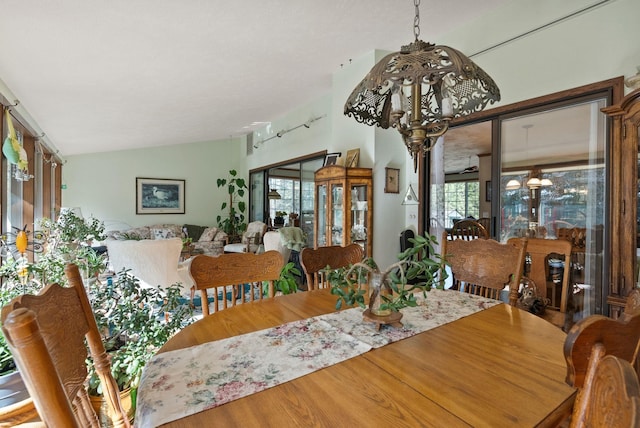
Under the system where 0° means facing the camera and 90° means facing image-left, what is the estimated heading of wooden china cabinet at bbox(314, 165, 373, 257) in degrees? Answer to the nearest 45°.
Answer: approximately 45°

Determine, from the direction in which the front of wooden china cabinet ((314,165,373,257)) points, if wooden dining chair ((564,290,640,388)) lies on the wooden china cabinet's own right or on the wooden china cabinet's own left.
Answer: on the wooden china cabinet's own left

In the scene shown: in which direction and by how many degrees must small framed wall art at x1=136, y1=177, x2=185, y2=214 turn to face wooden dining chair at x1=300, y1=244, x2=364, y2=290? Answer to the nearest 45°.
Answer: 0° — it already faces it

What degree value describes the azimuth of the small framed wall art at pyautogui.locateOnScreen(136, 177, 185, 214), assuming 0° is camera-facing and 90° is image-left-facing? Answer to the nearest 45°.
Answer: approximately 0°

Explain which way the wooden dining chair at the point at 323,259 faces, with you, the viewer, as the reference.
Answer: facing the viewer and to the right of the viewer

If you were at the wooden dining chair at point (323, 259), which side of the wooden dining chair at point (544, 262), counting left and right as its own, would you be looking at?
front

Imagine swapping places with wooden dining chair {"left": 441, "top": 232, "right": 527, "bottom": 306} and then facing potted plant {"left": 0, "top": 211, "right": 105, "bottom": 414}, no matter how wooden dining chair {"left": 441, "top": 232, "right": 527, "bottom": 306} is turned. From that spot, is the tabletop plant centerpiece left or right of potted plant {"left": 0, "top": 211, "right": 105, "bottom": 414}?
left

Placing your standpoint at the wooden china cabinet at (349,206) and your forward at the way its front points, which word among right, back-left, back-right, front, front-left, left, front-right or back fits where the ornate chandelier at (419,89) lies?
front-left

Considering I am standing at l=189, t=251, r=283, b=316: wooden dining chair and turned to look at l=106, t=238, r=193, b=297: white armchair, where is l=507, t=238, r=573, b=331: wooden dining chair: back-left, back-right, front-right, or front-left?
back-right

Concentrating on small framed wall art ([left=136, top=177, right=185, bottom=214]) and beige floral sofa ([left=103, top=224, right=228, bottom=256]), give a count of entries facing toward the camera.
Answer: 2

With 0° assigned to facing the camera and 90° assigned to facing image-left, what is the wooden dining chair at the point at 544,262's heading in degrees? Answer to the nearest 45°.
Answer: approximately 45°

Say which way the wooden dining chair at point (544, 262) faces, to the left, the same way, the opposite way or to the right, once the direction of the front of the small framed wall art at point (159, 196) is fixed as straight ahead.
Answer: to the right

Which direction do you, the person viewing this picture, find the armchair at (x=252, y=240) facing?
facing the viewer and to the left of the viewer

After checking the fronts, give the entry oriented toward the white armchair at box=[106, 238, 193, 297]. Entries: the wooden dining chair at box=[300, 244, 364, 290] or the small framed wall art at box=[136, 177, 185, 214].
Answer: the small framed wall art
